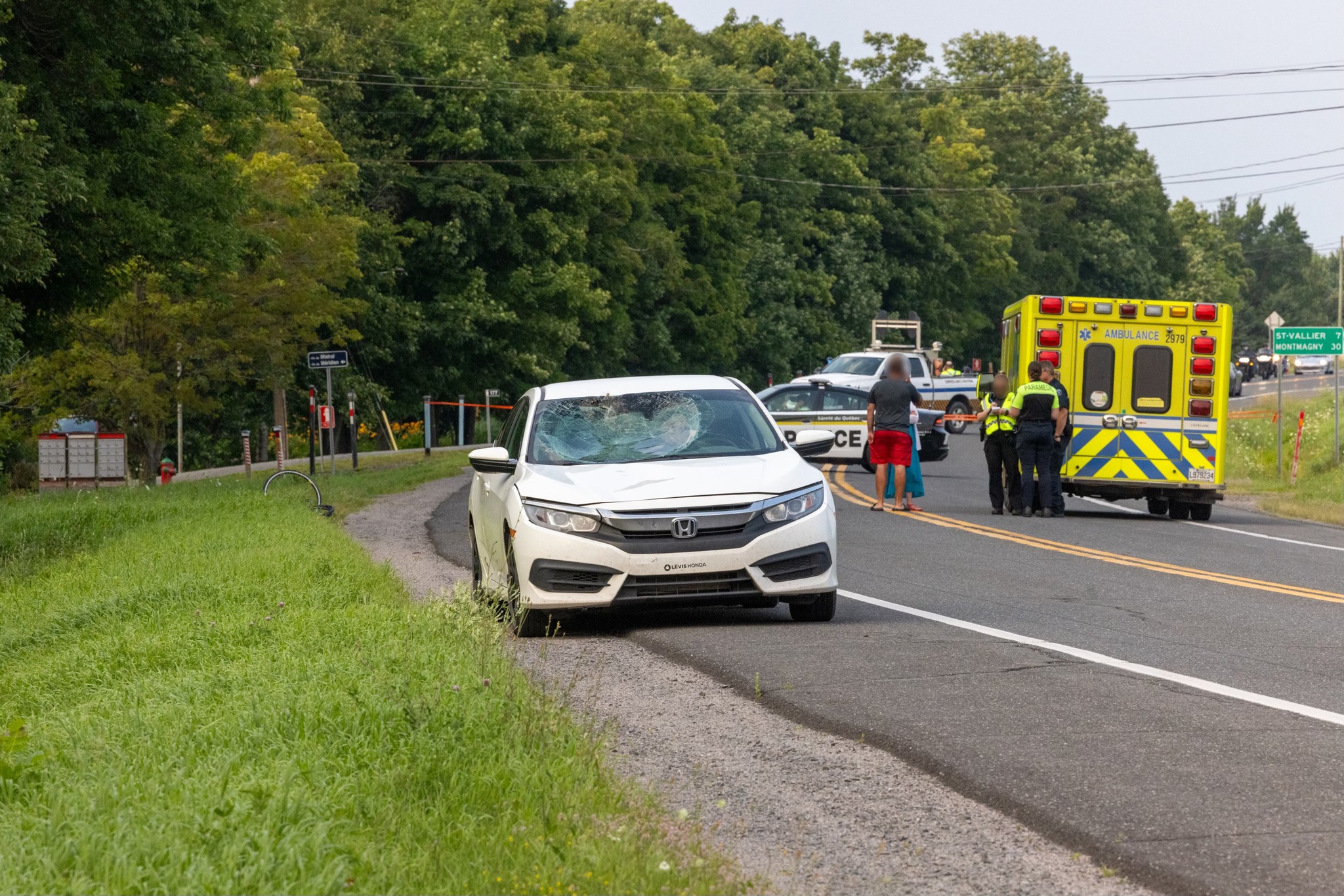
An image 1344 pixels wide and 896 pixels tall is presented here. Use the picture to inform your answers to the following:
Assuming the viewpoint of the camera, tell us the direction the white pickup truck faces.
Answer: facing the viewer and to the left of the viewer

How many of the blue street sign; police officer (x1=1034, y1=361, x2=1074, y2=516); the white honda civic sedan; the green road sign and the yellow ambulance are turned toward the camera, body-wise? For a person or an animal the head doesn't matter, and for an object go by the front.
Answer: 3

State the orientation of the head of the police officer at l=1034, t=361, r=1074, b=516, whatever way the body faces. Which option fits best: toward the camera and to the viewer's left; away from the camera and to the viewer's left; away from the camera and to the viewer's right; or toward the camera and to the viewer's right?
toward the camera and to the viewer's left

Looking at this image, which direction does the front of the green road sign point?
toward the camera

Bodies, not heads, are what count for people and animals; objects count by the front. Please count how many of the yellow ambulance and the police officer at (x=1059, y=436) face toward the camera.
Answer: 0

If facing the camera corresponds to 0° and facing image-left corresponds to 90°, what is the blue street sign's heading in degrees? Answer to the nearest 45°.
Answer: approximately 0°

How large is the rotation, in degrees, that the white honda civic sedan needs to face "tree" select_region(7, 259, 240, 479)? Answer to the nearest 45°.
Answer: approximately 135° to its right

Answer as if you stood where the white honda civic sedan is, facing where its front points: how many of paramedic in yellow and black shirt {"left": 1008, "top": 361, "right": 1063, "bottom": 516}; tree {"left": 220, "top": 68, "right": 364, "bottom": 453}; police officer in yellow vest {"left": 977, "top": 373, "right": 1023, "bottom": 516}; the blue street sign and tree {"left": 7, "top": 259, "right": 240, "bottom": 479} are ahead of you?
0

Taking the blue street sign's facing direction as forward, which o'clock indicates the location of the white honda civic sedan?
The white honda civic sedan is roughly at 12 o'clock from the blue street sign.

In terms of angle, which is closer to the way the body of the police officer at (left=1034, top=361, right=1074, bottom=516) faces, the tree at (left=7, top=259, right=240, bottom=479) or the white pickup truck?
the tree

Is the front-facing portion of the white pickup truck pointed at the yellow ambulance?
no

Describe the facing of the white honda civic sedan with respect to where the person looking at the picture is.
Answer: facing the viewer

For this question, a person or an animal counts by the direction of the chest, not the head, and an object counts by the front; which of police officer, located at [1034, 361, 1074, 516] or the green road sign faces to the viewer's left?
the police officer

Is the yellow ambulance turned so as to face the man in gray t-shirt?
no

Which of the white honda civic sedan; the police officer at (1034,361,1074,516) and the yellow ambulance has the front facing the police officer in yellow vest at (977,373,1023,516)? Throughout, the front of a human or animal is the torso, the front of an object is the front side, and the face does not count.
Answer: the police officer at (1034,361,1074,516)

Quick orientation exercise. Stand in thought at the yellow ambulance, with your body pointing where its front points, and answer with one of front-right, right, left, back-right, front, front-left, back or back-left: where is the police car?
front-left
